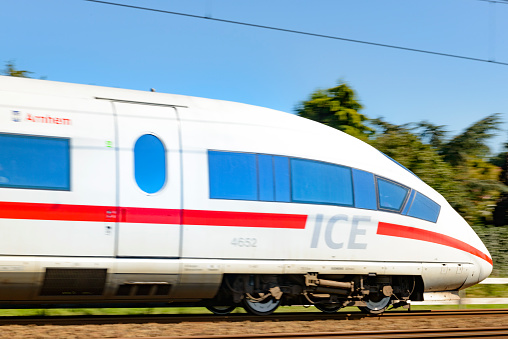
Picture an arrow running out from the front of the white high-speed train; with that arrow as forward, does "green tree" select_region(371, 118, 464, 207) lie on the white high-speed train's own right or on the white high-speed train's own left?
on the white high-speed train's own left

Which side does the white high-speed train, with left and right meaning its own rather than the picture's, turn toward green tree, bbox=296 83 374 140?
left

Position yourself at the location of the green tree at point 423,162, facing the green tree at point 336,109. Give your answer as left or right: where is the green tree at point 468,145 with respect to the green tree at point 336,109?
right

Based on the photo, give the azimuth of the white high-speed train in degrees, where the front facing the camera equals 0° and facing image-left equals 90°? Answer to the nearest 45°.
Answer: approximately 270°

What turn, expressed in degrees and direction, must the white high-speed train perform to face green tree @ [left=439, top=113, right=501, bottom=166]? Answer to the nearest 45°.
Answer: approximately 45° to its left
